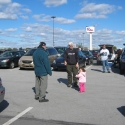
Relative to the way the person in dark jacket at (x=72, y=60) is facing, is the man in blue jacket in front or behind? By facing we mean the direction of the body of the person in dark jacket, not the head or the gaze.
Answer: in front

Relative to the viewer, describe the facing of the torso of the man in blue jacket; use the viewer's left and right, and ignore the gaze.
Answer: facing away from the viewer and to the right of the viewer

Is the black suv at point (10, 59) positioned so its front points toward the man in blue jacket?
no

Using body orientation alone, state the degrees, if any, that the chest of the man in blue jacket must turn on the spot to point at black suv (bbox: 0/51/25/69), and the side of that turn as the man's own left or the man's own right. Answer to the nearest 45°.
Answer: approximately 45° to the man's own left

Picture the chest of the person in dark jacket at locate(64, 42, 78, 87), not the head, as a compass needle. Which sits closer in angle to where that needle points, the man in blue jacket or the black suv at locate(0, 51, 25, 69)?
the man in blue jacket

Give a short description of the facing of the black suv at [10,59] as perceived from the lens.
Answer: facing the viewer and to the left of the viewer

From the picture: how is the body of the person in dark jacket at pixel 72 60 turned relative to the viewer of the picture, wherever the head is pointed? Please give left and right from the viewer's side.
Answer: facing the viewer

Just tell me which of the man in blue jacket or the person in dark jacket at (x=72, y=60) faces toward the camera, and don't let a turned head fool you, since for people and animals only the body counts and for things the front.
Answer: the person in dark jacket

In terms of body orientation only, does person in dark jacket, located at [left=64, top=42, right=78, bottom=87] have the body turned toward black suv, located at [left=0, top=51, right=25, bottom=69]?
no

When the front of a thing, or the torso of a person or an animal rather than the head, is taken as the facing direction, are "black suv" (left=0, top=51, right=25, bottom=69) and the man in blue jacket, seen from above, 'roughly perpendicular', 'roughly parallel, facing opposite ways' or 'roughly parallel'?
roughly parallel, facing opposite ways

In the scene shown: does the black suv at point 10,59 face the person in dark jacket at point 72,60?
no

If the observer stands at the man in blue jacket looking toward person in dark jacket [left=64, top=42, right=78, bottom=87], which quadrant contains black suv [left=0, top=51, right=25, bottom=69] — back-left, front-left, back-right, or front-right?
front-left
